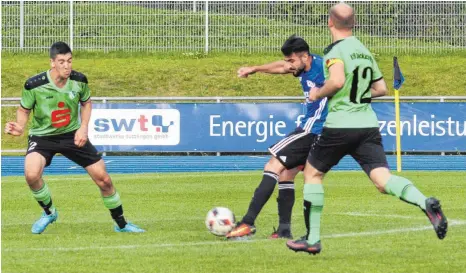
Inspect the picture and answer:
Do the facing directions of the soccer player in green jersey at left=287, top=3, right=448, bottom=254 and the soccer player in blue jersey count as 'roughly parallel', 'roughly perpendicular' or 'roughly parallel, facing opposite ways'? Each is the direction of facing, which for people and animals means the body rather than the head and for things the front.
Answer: roughly perpendicular

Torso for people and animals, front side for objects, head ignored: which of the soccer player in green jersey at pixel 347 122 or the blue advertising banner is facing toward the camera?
the blue advertising banner

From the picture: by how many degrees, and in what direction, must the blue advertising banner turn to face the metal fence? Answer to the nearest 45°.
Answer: approximately 180°

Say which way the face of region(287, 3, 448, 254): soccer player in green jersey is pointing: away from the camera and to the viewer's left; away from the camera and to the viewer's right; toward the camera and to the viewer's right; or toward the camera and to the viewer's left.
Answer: away from the camera and to the viewer's left

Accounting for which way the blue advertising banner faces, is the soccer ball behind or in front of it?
in front

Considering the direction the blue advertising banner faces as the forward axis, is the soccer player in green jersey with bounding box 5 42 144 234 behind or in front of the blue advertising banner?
in front

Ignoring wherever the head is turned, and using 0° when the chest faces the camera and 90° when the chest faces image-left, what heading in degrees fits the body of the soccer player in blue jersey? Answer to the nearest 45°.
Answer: approximately 45°

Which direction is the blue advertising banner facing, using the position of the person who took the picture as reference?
facing the viewer

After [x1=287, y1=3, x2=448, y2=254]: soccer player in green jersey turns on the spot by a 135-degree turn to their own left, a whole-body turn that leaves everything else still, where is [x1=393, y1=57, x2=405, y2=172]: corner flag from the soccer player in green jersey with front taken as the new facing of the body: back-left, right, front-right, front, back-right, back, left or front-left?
back

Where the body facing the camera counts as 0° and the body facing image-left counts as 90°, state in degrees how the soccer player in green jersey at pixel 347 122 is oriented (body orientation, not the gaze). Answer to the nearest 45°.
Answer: approximately 135°

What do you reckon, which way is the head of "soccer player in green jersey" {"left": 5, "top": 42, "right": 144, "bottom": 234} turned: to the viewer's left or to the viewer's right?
to the viewer's right

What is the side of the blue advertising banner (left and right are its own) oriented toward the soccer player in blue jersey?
front

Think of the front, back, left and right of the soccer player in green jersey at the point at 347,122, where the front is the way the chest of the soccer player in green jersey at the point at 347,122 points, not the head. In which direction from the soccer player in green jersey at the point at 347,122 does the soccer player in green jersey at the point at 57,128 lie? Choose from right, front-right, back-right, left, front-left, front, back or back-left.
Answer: front

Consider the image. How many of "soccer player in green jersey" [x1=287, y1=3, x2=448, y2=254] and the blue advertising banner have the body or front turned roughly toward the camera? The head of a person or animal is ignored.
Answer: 1
